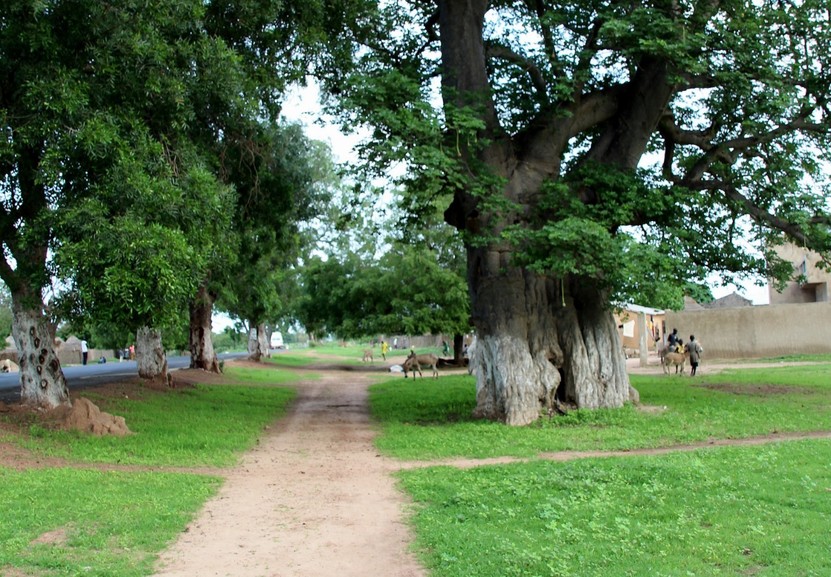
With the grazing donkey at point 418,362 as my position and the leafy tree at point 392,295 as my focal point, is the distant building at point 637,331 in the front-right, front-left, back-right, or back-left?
front-right

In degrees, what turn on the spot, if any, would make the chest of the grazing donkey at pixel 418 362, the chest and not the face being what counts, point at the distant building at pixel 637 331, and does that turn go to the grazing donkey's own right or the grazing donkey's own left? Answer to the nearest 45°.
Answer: approximately 135° to the grazing donkey's own right

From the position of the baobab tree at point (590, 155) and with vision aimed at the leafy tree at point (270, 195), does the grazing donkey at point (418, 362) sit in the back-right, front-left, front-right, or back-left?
front-right

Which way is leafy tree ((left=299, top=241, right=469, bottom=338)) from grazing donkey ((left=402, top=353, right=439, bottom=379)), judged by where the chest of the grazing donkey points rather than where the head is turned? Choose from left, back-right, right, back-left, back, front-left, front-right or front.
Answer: right

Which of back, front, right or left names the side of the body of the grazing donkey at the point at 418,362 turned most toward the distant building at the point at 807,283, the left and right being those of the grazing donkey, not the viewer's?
back

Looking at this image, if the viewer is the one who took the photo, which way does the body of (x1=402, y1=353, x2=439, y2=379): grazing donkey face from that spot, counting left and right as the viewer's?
facing to the left of the viewer

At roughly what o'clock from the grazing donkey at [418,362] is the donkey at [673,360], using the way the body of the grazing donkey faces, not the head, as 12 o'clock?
The donkey is roughly at 7 o'clock from the grazing donkey.

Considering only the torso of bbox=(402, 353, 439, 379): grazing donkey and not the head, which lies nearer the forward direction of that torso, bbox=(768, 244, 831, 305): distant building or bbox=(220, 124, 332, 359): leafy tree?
the leafy tree
